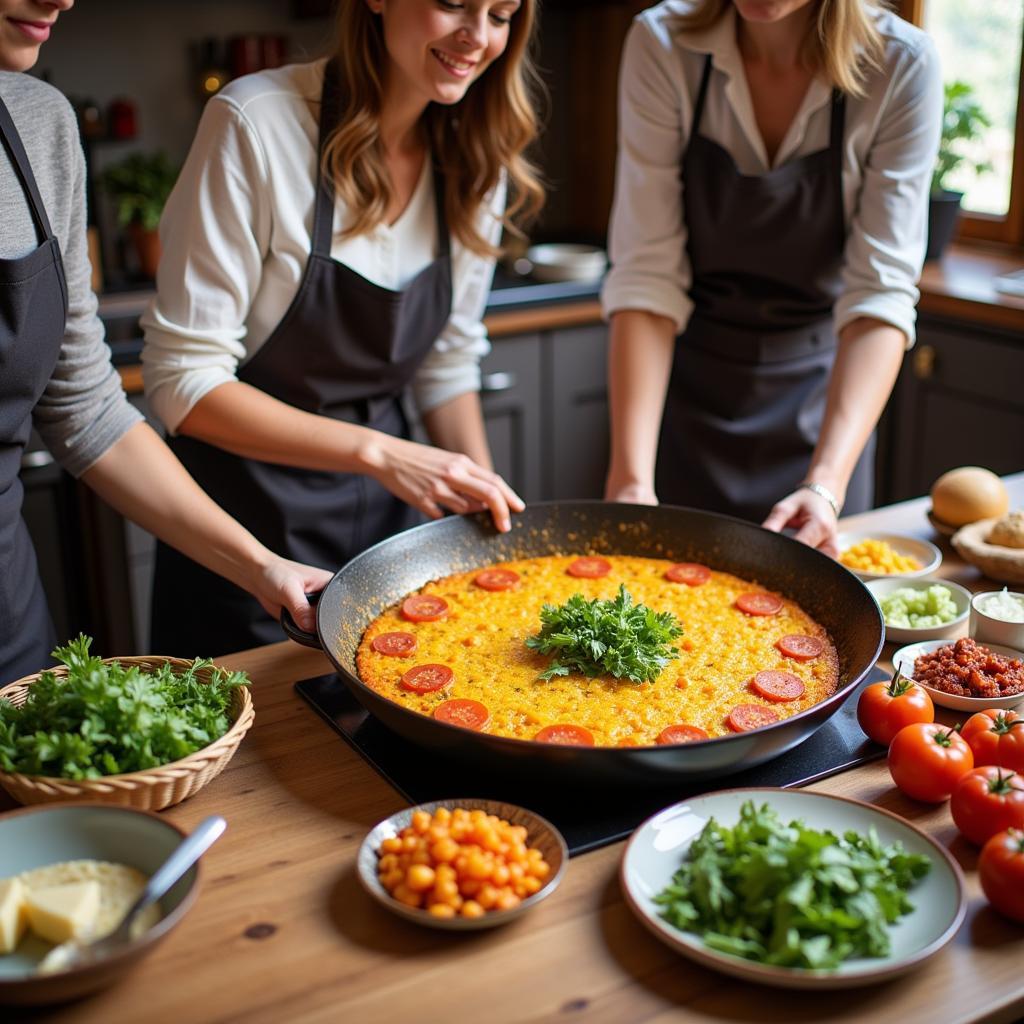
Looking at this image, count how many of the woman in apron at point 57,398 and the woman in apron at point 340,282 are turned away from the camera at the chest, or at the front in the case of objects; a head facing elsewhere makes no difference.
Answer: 0

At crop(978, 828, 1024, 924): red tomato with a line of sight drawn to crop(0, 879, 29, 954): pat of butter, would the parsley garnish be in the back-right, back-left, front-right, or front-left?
front-right

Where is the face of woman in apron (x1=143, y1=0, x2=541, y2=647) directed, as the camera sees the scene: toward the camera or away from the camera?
toward the camera

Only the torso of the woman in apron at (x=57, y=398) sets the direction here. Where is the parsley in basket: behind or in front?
in front

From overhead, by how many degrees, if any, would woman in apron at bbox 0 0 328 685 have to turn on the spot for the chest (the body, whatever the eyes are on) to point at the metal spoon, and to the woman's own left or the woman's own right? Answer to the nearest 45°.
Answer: approximately 45° to the woman's own right

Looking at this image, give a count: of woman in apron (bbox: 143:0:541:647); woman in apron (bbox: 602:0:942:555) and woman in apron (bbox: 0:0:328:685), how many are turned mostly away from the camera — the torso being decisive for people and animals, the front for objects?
0

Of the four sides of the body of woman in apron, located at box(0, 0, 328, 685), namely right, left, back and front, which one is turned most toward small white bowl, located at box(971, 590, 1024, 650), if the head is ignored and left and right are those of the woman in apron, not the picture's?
front

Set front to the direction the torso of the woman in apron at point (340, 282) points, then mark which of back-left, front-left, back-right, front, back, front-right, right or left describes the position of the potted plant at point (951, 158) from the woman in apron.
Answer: left

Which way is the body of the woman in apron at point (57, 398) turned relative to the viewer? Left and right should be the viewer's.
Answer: facing the viewer and to the right of the viewer

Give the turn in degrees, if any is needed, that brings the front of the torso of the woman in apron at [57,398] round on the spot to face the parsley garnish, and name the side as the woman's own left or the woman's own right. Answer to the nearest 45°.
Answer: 0° — they already face it

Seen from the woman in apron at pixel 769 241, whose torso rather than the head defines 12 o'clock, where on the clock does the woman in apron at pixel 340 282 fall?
the woman in apron at pixel 340 282 is roughly at 2 o'clock from the woman in apron at pixel 769 241.

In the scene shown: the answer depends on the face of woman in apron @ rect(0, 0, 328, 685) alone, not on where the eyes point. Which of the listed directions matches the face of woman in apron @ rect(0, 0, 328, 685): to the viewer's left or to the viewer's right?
to the viewer's right

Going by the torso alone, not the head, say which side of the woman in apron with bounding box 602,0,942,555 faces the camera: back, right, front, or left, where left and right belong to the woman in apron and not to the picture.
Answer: front

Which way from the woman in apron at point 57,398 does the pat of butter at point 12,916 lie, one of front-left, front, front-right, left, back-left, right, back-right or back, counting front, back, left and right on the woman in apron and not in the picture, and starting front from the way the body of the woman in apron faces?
front-right
